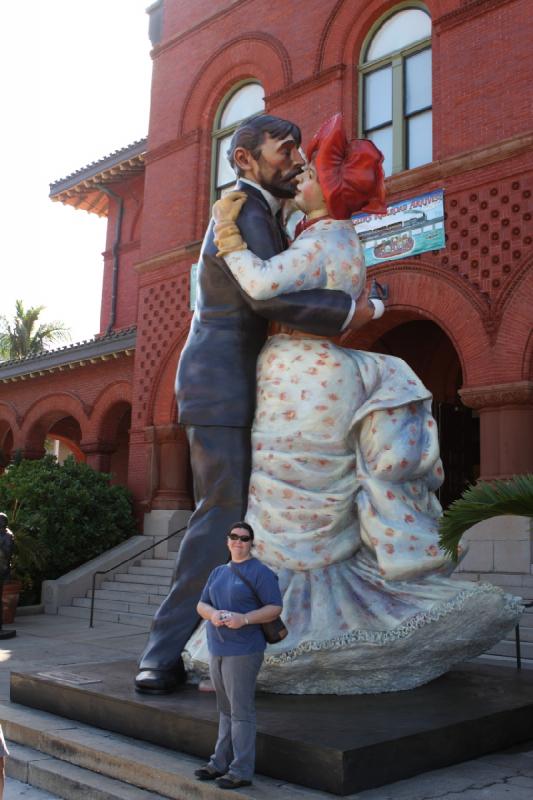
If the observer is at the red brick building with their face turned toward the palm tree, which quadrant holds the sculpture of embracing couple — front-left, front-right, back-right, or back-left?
back-left

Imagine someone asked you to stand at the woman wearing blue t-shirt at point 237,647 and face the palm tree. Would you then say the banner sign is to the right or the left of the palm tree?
right

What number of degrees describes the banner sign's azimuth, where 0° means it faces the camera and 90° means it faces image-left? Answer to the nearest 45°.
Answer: approximately 45°

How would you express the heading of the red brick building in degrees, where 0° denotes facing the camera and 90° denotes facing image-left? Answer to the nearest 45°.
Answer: approximately 45°

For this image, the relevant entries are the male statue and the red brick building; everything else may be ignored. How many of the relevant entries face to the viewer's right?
1

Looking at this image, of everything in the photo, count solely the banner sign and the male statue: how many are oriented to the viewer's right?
1

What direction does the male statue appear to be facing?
to the viewer's right

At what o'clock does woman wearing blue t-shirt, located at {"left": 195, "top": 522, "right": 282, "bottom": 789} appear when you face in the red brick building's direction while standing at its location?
The woman wearing blue t-shirt is roughly at 11 o'clock from the red brick building.

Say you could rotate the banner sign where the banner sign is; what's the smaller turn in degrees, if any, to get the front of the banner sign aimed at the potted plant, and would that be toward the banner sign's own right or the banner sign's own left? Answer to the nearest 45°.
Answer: approximately 45° to the banner sign's own right

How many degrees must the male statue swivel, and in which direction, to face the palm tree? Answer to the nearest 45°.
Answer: approximately 90° to its left
